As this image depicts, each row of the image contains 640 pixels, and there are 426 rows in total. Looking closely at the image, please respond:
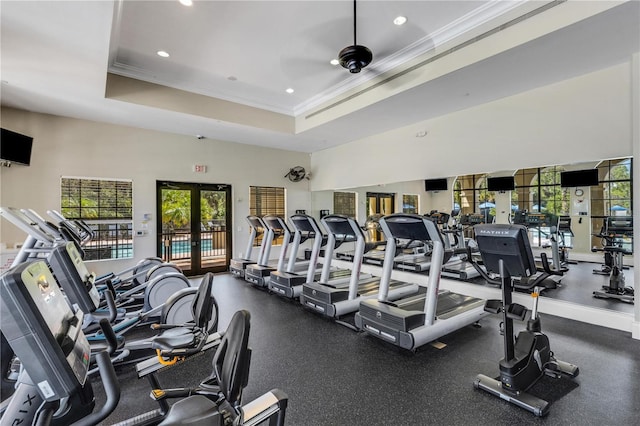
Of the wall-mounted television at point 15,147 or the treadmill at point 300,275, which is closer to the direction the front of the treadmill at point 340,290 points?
the wall-mounted television

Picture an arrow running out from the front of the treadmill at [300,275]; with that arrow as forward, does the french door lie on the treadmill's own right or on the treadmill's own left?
on the treadmill's own right

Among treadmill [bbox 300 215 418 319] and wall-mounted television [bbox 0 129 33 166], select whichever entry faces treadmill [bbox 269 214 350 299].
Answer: the wall-mounted television

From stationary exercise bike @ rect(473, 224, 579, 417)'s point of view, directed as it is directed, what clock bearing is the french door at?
The french door is roughly at 2 o'clock from the stationary exercise bike.

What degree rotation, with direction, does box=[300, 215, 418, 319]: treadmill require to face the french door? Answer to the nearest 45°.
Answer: approximately 90° to its right

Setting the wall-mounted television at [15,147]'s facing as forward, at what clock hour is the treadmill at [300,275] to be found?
The treadmill is roughly at 12 o'clock from the wall-mounted television.
